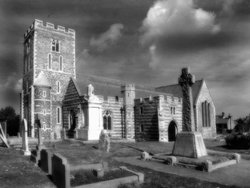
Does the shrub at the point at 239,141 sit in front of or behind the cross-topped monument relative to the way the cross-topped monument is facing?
behind

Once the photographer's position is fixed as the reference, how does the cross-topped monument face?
facing the viewer and to the left of the viewer

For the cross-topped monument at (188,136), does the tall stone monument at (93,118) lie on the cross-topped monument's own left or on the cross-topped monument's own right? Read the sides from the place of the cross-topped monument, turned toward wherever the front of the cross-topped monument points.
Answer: on the cross-topped monument's own right

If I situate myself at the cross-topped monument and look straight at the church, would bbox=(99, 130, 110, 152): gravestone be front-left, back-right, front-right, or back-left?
front-left
